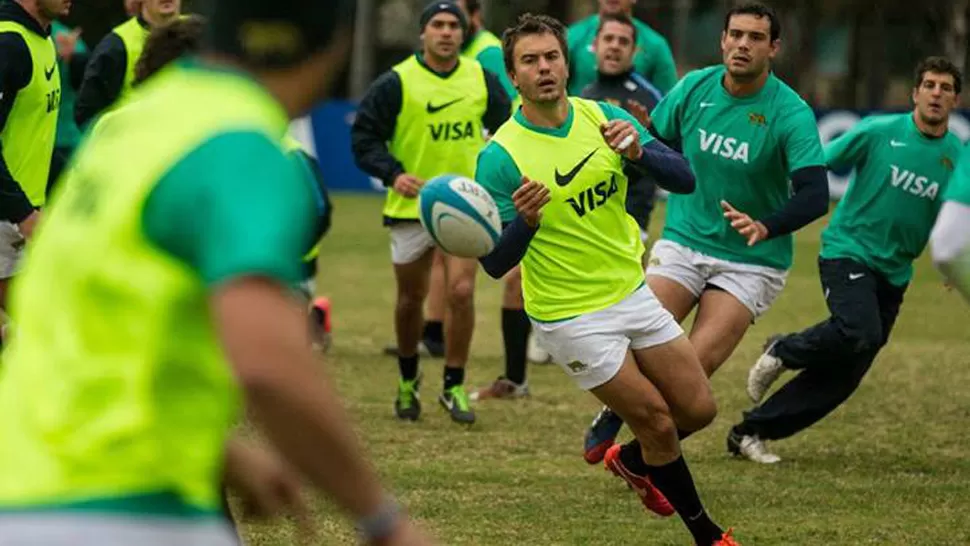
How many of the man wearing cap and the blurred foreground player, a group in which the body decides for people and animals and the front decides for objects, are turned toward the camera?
1

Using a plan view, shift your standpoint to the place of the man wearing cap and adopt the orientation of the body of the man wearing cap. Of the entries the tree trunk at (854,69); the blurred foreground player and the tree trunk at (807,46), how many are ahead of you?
1

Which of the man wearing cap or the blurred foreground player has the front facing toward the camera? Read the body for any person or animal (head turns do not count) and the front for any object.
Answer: the man wearing cap

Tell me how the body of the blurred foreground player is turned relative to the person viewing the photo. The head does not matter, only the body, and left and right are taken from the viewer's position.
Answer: facing away from the viewer and to the right of the viewer

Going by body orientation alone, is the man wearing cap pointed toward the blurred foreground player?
yes

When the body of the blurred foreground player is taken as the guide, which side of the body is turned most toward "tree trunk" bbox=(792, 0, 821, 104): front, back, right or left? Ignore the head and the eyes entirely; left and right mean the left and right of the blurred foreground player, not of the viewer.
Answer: front

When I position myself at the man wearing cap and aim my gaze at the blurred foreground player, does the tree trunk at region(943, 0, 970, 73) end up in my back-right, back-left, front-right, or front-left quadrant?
back-left

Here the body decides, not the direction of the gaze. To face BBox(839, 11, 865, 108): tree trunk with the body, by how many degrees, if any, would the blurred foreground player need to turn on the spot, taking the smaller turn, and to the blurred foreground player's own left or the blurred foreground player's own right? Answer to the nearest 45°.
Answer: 0° — they already face it

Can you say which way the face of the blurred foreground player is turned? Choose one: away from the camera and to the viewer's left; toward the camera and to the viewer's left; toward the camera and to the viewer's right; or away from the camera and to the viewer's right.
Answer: away from the camera and to the viewer's right

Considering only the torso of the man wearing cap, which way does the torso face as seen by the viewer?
toward the camera

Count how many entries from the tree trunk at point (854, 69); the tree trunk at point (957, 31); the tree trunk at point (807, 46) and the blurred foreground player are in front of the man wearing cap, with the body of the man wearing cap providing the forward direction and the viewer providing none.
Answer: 1

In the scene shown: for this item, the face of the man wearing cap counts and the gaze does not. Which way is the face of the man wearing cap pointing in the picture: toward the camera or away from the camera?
toward the camera
